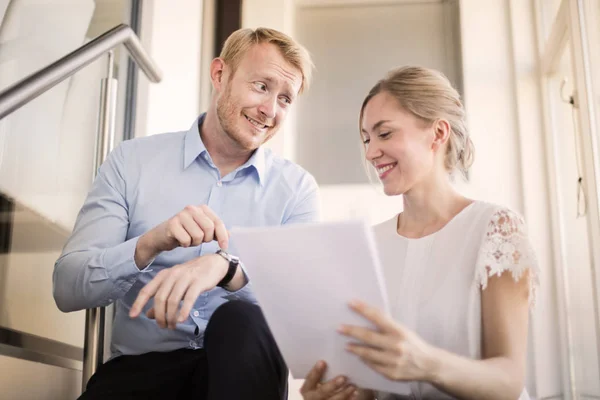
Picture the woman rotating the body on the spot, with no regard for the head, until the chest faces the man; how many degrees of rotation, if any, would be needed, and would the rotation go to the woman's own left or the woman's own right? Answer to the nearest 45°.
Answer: approximately 45° to the woman's own right

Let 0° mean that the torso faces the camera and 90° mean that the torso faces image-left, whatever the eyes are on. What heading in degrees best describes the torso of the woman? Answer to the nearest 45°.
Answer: approximately 45°

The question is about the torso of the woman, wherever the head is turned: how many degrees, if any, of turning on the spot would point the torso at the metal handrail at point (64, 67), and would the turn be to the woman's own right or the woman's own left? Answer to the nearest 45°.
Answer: approximately 45° to the woman's own right

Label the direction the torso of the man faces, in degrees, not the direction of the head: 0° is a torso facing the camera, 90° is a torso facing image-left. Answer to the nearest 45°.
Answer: approximately 0°

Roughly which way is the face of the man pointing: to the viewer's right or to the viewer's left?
to the viewer's right

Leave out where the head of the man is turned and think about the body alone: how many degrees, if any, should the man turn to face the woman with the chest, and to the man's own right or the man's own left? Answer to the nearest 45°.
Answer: approximately 45° to the man's own left
